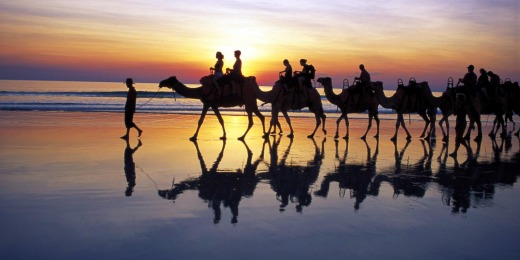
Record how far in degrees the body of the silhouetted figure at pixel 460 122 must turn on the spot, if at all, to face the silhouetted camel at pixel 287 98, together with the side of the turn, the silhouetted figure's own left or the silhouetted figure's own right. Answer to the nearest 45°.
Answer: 0° — they already face it

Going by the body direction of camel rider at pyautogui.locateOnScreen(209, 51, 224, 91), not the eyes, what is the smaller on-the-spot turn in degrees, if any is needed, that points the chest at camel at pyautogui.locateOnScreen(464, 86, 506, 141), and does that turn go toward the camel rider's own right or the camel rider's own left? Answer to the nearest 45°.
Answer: approximately 180°

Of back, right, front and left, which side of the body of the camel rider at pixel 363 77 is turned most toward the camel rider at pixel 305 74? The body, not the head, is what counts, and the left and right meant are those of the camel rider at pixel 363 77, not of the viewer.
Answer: front

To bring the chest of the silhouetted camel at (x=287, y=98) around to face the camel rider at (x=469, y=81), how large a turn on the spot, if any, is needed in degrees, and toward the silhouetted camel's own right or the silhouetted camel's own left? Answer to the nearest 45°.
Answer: approximately 180°

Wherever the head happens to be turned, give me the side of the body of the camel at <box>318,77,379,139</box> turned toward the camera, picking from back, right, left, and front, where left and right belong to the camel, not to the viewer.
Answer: left

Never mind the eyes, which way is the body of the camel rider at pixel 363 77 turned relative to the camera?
to the viewer's left

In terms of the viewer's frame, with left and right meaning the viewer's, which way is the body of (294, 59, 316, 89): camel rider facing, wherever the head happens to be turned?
facing to the left of the viewer

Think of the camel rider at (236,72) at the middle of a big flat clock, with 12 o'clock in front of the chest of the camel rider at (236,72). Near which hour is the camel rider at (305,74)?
the camel rider at (305,74) is roughly at 5 o'clock from the camel rider at (236,72).

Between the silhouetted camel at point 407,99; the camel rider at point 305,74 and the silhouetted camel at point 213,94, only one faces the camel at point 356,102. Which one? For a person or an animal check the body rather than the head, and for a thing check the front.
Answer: the silhouetted camel at point 407,99

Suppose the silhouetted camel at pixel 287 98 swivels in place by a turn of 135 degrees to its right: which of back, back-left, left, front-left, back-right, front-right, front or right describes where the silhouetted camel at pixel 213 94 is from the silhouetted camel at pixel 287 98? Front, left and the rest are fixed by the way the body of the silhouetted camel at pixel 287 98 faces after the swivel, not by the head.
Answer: back

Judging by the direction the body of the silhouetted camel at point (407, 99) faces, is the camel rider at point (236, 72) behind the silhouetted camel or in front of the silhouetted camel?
in front

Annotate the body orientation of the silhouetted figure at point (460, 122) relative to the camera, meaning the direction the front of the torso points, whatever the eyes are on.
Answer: to the viewer's left

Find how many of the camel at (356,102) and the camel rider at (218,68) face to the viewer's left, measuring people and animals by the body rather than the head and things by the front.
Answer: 2

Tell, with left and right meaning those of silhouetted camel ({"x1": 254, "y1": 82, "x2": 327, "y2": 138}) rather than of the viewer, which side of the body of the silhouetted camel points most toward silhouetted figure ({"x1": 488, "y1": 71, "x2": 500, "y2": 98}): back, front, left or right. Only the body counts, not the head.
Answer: back

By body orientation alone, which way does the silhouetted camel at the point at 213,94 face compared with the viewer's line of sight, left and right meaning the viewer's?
facing to the left of the viewer
